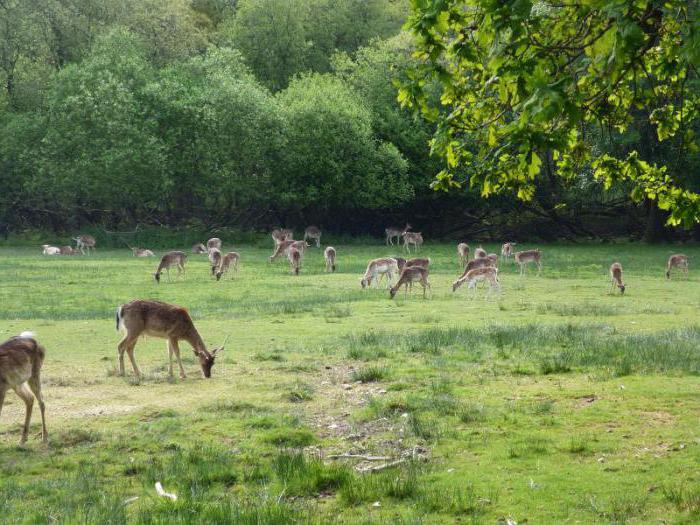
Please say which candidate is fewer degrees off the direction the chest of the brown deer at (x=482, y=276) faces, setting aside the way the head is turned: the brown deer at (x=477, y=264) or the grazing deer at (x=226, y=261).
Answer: the grazing deer

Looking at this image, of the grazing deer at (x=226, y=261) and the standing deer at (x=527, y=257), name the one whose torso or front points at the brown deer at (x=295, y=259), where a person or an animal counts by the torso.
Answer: the standing deer at (x=527, y=257)

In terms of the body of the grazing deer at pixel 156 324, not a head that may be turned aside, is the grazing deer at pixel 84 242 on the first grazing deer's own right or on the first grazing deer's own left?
on the first grazing deer's own left

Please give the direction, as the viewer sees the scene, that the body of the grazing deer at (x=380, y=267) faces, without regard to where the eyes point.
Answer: to the viewer's left

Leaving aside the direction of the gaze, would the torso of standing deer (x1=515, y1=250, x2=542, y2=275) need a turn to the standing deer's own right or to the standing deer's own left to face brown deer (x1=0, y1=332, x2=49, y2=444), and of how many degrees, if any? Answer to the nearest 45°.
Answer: approximately 90° to the standing deer's own left

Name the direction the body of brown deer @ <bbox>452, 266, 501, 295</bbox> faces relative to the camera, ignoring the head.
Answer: to the viewer's left

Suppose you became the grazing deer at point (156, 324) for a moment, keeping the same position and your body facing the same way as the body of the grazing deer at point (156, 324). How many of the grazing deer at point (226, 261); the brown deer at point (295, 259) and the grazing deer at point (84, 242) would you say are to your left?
3

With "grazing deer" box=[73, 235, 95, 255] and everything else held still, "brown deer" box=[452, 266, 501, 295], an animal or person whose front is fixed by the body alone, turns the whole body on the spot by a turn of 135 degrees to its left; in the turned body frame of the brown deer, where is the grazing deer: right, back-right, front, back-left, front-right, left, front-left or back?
back

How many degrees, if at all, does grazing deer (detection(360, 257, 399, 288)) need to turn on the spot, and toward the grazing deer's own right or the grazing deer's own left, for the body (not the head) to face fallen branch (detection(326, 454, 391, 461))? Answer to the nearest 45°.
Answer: approximately 90° to the grazing deer's own left

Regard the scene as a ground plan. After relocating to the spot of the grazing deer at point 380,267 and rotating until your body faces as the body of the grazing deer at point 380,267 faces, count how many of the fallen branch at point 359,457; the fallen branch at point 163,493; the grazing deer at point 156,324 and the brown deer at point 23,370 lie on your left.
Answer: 4

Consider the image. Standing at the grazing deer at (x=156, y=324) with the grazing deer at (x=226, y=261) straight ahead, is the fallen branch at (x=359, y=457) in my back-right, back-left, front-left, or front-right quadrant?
back-right

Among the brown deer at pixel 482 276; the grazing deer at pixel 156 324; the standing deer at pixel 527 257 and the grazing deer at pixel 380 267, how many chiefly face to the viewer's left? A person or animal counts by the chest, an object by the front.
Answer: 3

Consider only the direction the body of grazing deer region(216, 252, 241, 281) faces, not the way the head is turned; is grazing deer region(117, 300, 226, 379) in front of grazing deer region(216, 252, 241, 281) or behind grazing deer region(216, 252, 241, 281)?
in front

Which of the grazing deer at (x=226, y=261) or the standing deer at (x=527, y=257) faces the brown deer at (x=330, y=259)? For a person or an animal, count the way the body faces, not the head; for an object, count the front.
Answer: the standing deer at (x=527, y=257)

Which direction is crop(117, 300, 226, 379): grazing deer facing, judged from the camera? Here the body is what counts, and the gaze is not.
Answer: to the viewer's right

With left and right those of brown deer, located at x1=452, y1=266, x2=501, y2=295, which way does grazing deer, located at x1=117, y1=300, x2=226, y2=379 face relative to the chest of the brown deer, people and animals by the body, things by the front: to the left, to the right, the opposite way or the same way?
the opposite way

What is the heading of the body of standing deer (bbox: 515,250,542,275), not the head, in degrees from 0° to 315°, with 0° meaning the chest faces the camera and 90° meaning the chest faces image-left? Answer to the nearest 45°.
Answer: approximately 90°

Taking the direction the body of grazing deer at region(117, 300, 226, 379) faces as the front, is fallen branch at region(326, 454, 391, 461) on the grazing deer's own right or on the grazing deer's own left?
on the grazing deer's own right

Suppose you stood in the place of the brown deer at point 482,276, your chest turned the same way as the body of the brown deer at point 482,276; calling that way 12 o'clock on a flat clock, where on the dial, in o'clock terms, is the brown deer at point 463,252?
the brown deer at point 463,252 is roughly at 3 o'clock from the brown deer at point 482,276.

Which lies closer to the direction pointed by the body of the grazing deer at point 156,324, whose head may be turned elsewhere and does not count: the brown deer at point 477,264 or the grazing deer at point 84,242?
the brown deer
